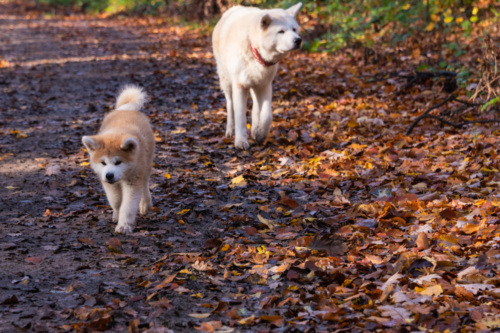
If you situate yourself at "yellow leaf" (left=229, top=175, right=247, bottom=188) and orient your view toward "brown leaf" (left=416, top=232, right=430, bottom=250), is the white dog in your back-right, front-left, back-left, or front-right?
back-left

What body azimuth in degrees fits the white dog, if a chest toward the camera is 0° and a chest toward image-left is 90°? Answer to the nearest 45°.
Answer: approximately 315°

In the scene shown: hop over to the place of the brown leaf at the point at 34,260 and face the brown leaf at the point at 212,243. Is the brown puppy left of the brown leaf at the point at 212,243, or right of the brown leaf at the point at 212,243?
left

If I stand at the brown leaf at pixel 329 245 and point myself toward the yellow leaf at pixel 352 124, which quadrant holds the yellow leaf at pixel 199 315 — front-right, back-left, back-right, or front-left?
back-left

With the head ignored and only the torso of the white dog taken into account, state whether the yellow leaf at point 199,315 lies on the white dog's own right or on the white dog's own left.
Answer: on the white dog's own right

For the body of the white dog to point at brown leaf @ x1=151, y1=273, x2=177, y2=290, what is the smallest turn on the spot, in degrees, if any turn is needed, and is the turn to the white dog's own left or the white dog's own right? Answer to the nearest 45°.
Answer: approximately 45° to the white dog's own right

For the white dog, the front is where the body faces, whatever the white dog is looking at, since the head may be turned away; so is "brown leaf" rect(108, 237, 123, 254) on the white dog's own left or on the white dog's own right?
on the white dog's own right

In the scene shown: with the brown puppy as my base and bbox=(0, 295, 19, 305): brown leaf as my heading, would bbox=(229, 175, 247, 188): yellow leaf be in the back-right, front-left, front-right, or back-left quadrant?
back-left

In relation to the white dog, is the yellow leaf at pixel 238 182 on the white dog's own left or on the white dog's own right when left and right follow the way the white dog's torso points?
on the white dog's own right
